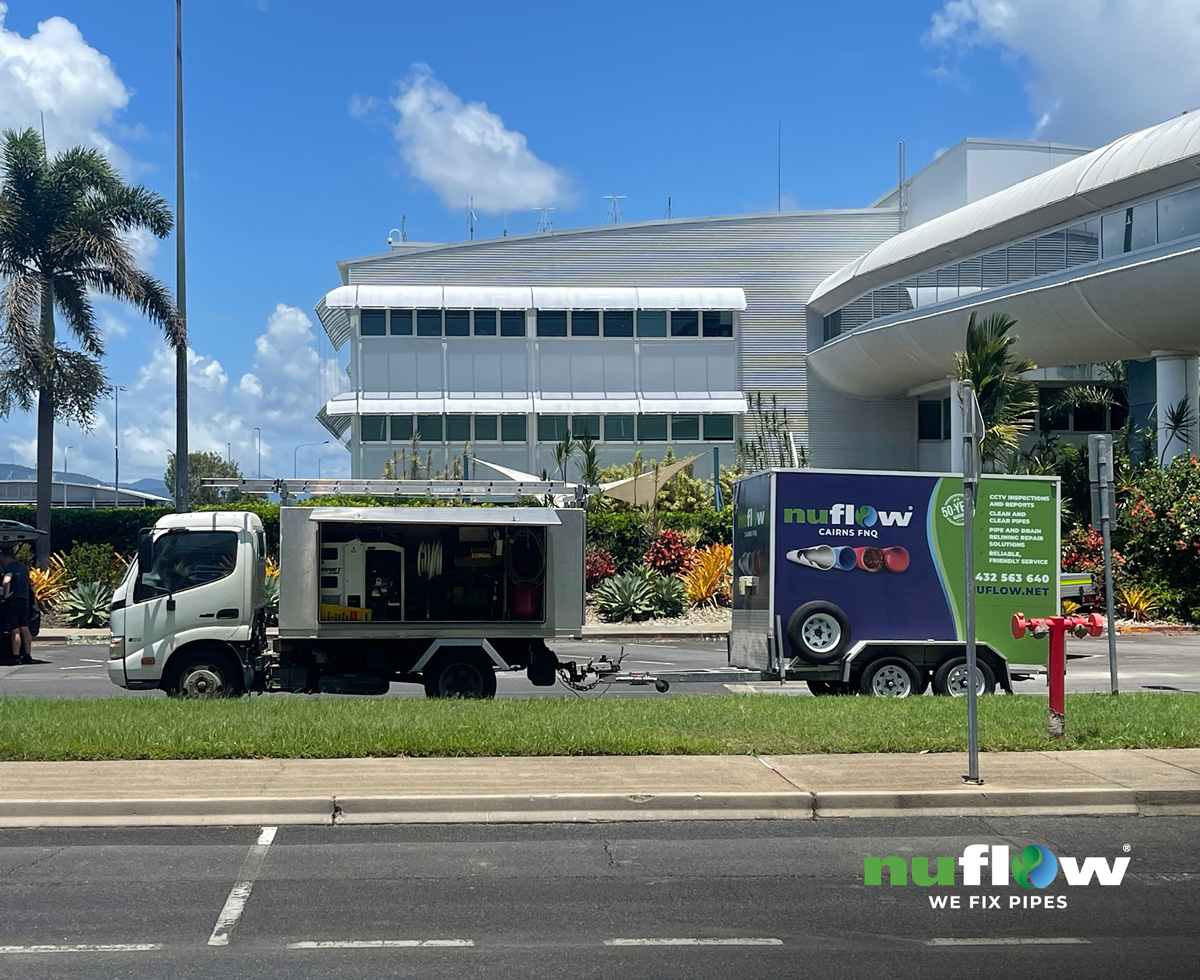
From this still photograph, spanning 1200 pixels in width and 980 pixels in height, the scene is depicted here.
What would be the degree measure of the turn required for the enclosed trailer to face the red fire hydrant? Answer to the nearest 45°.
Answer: approximately 90° to its left

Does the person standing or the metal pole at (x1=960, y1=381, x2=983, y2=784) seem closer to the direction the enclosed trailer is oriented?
the person standing

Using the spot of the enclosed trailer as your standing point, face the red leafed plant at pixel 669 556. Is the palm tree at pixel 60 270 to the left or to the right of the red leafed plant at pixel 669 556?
left

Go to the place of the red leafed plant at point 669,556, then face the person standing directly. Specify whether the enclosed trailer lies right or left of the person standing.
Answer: left

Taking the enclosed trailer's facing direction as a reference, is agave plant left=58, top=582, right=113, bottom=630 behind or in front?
in front

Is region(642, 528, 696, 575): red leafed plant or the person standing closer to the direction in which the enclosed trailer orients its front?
the person standing

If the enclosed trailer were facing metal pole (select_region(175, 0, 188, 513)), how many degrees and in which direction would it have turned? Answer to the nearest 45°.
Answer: approximately 45° to its right

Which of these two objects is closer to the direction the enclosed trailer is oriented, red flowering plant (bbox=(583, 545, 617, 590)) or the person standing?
the person standing

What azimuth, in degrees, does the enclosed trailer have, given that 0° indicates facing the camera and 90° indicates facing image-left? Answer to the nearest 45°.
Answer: approximately 90°

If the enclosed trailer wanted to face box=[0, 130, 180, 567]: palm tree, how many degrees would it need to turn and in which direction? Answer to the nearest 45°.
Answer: approximately 45° to its right

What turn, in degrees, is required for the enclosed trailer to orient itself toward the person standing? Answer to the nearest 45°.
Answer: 0° — it already faces them

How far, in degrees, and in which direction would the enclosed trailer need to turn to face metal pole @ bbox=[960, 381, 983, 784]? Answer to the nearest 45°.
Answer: approximately 90° to its left

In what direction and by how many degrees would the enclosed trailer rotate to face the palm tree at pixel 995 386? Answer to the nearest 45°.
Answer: approximately 90° to its right

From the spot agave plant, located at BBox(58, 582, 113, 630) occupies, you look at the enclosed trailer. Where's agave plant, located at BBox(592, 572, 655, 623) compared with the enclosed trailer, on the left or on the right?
left

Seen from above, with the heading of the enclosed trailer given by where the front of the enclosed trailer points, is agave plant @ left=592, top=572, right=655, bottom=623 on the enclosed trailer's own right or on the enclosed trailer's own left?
on the enclosed trailer's own right
